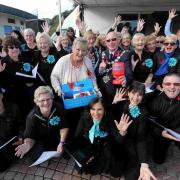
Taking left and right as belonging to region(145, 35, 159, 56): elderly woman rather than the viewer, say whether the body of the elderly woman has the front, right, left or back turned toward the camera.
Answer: front

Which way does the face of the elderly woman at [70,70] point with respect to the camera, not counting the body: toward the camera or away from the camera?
toward the camera

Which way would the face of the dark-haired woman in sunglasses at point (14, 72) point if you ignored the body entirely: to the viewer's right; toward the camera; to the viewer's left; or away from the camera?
toward the camera

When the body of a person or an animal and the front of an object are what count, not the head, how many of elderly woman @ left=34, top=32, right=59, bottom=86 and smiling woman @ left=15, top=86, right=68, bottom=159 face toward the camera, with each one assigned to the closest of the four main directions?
2

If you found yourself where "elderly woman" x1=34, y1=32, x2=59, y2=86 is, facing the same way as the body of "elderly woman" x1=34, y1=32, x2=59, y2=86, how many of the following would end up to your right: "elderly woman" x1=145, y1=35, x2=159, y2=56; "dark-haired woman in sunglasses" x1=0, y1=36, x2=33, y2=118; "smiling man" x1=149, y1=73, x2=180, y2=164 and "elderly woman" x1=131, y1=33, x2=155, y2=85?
1

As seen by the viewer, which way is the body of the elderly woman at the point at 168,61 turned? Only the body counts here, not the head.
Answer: toward the camera

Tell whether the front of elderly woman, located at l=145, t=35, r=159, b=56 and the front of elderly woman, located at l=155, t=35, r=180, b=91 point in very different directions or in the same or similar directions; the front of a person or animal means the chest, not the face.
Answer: same or similar directions

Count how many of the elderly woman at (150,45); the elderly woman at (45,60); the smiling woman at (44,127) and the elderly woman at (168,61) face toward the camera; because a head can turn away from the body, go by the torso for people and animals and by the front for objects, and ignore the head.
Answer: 4

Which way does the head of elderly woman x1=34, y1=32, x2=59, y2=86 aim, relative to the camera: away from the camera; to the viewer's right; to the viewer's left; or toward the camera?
toward the camera

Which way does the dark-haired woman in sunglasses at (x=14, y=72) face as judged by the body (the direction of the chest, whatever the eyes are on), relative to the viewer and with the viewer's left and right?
facing the viewer and to the right of the viewer

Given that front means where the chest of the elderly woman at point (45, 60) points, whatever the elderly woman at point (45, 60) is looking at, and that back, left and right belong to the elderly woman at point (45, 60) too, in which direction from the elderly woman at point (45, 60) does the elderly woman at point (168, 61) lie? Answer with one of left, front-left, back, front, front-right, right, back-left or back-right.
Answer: left

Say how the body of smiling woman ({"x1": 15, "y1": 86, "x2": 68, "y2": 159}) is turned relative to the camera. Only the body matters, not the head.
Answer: toward the camera

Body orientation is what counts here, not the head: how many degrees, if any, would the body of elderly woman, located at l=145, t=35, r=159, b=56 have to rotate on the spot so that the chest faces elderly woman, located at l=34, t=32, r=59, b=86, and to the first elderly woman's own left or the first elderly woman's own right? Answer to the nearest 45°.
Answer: approximately 45° to the first elderly woman's own right
